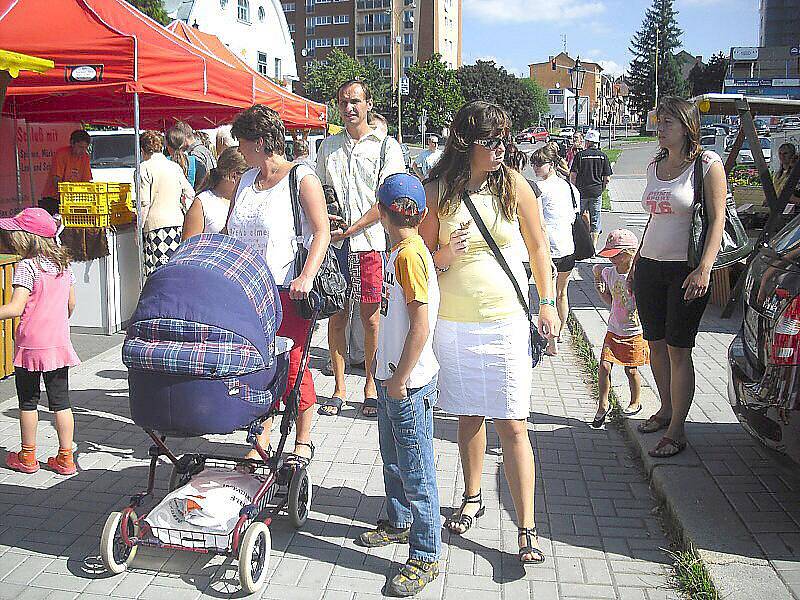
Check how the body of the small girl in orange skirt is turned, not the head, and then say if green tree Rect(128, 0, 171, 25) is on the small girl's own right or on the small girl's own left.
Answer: on the small girl's own right

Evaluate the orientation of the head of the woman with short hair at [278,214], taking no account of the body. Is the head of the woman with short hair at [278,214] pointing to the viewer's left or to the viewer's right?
to the viewer's left

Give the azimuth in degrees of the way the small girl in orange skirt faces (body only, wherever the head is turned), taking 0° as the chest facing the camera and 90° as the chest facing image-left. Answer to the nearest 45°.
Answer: approximately 45°

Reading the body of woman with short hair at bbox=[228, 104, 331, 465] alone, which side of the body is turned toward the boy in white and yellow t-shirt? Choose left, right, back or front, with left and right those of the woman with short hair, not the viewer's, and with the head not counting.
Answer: left

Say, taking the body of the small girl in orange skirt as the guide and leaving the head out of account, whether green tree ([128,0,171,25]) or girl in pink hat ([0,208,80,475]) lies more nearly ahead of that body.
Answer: the girl in pink hat

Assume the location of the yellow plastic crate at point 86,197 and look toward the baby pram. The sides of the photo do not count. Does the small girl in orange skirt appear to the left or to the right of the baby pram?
left

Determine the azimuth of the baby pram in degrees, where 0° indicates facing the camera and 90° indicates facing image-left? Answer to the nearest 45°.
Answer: approximately 45°

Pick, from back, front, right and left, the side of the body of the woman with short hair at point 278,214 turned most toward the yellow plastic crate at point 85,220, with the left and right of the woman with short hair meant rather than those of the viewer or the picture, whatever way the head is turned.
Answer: right
